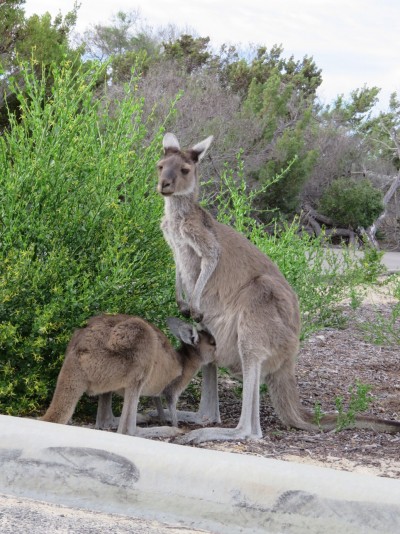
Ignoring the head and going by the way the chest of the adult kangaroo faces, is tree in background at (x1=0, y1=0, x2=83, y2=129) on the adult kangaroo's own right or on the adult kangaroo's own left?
on the adult kangaroo's own right

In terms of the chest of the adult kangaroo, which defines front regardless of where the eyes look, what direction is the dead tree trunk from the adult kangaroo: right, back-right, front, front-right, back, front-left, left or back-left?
right

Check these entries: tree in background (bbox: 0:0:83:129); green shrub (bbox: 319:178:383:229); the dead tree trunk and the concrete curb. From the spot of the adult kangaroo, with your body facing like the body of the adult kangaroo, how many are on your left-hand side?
1

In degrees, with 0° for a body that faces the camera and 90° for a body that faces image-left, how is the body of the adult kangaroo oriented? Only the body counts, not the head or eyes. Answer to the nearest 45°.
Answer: approximately 90°
